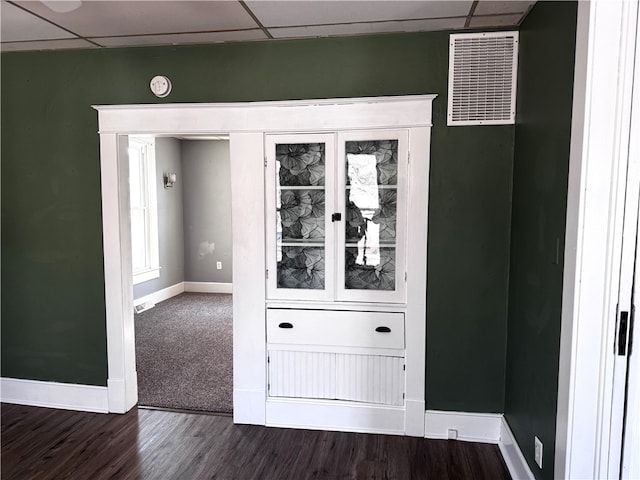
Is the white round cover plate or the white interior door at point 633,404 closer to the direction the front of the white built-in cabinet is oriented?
the white interior door

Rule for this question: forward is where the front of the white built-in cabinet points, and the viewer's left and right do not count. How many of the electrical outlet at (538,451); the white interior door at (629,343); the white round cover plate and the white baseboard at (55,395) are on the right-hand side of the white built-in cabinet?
2

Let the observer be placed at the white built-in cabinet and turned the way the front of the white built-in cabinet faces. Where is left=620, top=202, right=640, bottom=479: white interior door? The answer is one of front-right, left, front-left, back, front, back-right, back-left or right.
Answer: front-left

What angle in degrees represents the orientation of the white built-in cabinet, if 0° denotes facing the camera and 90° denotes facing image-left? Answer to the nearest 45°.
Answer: approximately 0°

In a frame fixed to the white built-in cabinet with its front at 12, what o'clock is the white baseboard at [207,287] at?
The white baseboard is roughly at 5 o'clock from the white built-in cabinet.

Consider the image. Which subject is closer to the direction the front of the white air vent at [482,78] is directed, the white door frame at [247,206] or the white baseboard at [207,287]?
the white door frame

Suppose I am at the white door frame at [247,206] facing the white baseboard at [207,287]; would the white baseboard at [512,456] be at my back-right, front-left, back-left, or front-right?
back-right

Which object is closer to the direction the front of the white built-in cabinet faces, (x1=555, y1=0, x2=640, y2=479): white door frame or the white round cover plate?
the white door frame

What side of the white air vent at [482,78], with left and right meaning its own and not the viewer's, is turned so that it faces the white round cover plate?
right

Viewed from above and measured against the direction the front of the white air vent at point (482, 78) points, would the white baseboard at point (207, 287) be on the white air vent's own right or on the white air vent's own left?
on the white air vent's own right

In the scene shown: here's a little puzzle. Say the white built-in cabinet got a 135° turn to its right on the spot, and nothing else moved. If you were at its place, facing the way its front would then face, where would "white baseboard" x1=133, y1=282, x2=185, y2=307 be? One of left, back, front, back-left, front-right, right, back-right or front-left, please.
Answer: front

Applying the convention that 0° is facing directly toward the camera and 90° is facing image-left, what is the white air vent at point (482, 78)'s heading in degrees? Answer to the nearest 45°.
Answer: approximately 0°
